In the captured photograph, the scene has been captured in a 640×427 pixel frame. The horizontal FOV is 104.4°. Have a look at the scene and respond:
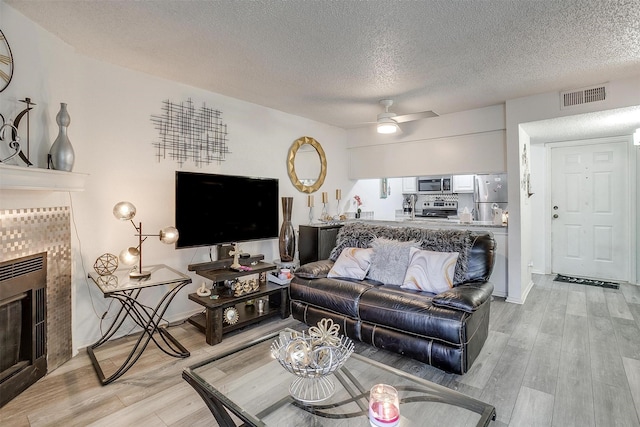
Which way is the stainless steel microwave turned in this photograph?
toward the camera

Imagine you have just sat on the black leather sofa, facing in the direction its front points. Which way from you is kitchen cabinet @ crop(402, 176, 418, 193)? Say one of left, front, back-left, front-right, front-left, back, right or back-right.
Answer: back-right

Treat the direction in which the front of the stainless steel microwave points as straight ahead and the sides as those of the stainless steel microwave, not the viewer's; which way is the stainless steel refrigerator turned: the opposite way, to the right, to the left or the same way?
the same way

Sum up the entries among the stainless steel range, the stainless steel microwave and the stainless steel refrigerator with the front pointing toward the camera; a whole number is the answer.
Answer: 3

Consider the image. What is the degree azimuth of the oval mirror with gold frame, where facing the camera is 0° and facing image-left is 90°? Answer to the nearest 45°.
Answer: approximately 315°

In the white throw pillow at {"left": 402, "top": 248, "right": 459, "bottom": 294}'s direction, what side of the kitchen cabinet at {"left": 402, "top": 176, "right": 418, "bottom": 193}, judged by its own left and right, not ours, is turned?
front

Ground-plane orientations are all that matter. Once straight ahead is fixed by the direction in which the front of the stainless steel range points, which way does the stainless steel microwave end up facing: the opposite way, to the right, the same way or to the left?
the same way

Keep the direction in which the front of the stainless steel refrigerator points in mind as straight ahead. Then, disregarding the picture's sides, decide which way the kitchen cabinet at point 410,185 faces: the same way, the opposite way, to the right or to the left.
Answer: the same way

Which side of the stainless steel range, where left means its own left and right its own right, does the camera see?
front

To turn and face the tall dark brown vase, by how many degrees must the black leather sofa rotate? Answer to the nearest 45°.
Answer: approximately 90° to its right

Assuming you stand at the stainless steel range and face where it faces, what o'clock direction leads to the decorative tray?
The decorative tray is roughly at 1 o'clock from the stainless steel range.

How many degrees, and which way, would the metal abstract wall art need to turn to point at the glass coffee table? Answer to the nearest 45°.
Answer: approximately 45° to its right

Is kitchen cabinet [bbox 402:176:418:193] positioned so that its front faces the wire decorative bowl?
yes

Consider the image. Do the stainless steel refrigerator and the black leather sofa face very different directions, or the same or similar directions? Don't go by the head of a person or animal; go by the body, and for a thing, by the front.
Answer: same or similar directions

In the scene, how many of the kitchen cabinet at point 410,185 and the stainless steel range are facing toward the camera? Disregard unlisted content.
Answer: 2

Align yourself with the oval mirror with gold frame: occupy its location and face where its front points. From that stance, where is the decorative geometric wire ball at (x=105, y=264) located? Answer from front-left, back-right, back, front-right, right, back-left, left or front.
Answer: right

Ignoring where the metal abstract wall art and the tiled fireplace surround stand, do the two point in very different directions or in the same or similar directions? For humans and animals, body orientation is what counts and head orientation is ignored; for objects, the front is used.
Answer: same or similar directions

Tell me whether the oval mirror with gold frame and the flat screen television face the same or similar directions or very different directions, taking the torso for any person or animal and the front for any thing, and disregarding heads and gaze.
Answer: same or similar directions

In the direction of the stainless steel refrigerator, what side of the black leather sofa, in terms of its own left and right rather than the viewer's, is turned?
back
